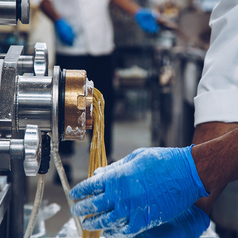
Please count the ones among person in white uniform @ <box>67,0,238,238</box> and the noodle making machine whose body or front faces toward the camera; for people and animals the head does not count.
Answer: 0

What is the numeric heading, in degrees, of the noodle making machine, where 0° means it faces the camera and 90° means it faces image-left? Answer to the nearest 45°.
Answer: approximately 270°

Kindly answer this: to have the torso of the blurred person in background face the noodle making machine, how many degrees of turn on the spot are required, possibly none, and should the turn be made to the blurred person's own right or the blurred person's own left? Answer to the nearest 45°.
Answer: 0° — they already face it

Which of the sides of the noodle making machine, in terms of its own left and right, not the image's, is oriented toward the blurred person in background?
left

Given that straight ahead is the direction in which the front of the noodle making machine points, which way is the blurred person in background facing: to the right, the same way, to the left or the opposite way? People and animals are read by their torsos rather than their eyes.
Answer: to the right

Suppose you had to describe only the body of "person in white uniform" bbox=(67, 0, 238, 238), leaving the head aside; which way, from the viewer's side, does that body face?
to the viewer's left

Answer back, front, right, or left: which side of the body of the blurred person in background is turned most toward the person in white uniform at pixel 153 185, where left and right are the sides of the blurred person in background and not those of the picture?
front

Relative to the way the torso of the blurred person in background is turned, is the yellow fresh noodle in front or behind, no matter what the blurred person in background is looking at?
in front

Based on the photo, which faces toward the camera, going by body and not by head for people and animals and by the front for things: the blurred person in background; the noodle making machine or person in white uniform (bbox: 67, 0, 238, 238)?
the blurred person in background

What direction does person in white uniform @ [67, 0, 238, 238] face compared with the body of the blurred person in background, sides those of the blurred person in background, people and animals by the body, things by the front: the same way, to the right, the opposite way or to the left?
to the right

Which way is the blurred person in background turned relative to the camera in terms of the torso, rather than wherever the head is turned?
toward the camera

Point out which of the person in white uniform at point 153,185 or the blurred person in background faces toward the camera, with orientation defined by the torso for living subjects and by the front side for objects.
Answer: the blurred person in background
